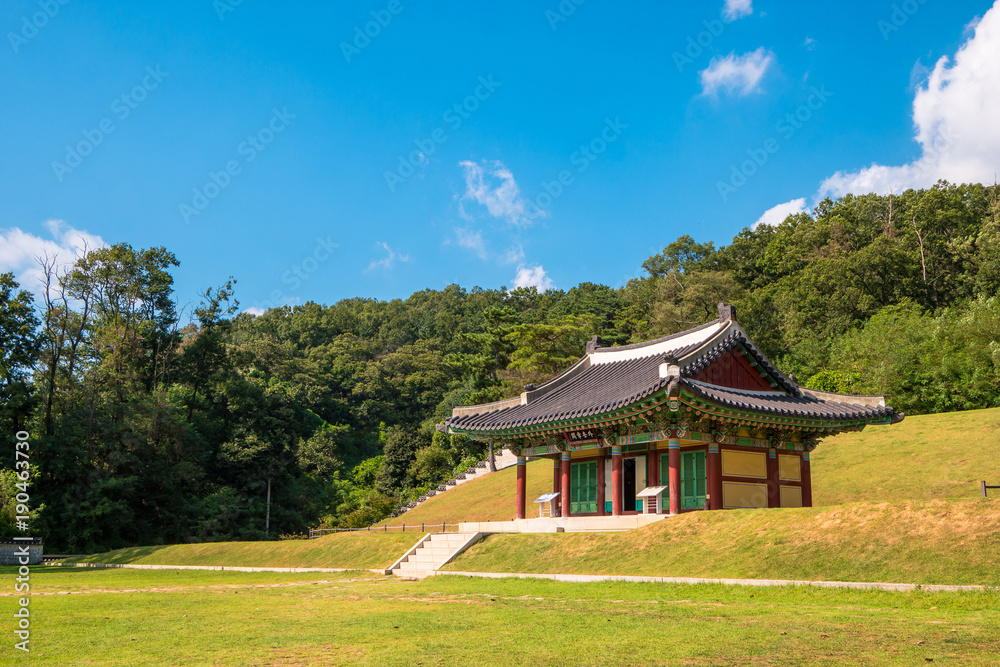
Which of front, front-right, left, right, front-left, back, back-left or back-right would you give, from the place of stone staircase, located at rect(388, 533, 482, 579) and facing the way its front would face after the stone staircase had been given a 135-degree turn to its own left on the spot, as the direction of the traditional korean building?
front

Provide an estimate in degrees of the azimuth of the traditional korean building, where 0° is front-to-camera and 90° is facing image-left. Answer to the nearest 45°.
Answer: approximately 45°

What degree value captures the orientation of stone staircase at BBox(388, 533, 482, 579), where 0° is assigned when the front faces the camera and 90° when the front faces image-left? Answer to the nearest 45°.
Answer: approximately 45°

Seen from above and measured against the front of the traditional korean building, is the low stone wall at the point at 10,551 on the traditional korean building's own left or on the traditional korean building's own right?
on the traditional korean building's own right
